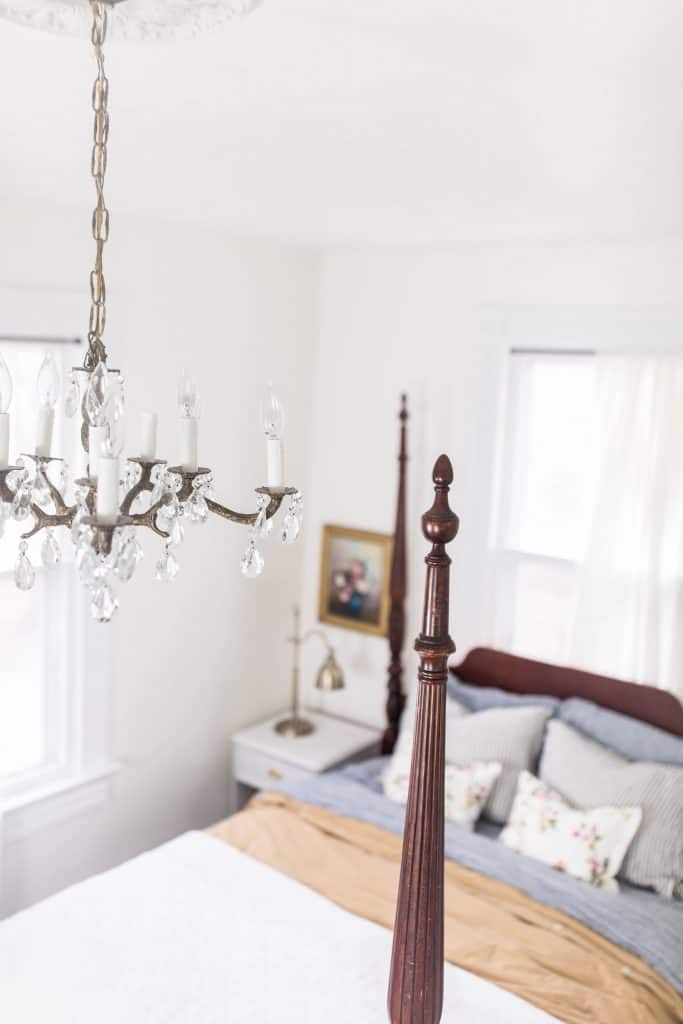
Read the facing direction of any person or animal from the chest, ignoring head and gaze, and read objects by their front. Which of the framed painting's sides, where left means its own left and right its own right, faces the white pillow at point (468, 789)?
left

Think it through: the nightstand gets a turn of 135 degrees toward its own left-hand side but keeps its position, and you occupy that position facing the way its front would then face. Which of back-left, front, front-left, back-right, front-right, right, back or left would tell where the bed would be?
right

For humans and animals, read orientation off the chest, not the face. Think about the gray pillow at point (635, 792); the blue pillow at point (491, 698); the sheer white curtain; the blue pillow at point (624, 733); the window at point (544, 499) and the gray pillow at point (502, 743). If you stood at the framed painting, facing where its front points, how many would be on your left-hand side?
6

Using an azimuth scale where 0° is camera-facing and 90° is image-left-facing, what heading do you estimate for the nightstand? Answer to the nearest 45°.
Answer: approximately 45°

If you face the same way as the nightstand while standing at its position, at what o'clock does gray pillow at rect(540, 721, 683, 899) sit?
The gray pillow is roughly at 9 o'clock from the nightstand.

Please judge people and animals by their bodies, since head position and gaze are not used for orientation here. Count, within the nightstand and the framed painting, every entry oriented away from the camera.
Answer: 0

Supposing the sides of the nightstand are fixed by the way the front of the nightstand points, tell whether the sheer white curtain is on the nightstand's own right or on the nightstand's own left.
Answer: on the nightstand's own left

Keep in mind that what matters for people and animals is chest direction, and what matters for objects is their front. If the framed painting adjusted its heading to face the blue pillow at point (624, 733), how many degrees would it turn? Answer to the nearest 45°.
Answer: approximately 90° to its left

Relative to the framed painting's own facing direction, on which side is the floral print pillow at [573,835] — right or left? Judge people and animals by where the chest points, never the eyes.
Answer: on its left

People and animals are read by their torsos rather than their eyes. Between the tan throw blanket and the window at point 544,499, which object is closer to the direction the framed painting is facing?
the tan throw blanket

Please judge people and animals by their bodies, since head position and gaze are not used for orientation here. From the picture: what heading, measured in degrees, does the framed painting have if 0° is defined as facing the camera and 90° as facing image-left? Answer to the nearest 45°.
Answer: approximately 45°
